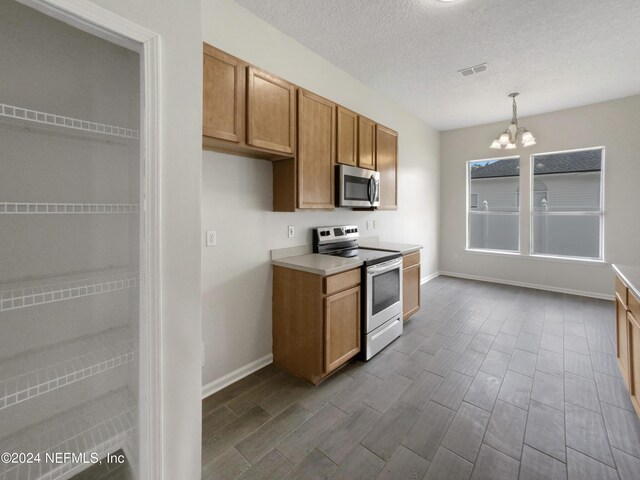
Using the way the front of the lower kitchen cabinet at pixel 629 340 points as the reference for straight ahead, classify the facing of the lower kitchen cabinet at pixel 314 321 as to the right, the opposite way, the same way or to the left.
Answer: the opposite way

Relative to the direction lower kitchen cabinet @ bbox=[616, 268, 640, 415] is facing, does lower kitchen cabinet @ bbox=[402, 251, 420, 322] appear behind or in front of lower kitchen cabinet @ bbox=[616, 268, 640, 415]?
in front

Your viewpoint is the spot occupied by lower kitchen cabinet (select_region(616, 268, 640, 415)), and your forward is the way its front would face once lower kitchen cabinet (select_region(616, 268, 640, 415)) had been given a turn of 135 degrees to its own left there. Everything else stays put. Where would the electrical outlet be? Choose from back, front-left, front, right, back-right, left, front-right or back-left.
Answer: right

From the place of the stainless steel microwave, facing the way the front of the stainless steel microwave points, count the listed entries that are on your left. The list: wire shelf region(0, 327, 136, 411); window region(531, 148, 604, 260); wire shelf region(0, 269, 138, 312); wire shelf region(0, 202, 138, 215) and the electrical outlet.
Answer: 1

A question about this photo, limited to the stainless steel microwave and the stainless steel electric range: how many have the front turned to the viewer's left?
0

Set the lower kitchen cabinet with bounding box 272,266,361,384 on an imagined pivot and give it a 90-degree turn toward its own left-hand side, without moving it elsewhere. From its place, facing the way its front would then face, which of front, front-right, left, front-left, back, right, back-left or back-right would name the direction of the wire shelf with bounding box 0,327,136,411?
back

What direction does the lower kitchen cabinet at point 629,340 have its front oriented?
to the viewer's left

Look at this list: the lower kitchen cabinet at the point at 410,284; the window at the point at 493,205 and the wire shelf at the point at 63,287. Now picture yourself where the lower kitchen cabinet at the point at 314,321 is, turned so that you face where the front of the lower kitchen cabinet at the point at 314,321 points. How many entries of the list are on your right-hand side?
1

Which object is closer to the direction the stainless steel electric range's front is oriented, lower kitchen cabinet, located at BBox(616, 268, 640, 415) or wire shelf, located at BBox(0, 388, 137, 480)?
the lower kitchen cabinet

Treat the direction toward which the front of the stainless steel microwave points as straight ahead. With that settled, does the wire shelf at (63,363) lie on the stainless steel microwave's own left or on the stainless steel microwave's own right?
on the stainless steel microwave's own right

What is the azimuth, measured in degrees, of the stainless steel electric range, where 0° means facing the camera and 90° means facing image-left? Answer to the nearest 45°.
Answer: approximately 315°

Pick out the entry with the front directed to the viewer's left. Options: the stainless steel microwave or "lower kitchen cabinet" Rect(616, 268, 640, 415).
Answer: the lower kitchen cabinet

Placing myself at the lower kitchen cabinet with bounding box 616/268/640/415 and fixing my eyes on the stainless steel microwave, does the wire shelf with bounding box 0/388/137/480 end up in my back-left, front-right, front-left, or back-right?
front-left

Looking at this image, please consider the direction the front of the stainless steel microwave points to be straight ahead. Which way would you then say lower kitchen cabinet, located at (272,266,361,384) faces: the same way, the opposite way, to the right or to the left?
the same way

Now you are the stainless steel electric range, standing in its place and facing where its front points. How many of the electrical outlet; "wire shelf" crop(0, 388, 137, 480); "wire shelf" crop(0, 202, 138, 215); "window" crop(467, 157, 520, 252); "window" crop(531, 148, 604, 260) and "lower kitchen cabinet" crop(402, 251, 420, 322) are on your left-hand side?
3

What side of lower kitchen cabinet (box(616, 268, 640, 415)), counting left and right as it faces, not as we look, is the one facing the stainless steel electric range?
front

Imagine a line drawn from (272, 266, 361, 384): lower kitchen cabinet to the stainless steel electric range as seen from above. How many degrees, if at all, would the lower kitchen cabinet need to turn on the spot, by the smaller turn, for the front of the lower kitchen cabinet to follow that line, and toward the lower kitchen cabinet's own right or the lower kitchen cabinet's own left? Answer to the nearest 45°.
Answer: approximately 90° to the lower kitchen cabinet's own left

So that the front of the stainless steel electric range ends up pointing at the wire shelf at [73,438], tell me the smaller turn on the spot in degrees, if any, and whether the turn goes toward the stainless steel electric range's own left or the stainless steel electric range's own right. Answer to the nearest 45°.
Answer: approximately 90° to the stainless steel electric range's own right

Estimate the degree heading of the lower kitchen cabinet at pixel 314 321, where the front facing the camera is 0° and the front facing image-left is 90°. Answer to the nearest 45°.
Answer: approximately 315°

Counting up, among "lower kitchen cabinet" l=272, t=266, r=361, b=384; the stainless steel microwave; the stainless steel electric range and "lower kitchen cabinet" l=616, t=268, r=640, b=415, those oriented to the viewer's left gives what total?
1

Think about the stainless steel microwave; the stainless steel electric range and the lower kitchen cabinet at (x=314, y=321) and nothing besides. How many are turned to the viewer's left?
0
